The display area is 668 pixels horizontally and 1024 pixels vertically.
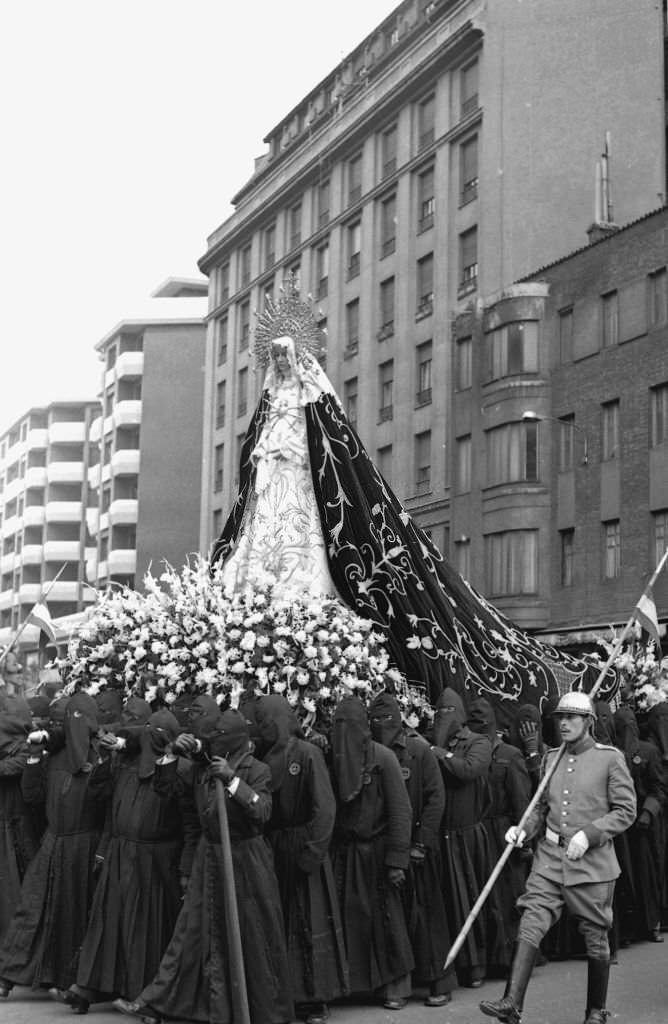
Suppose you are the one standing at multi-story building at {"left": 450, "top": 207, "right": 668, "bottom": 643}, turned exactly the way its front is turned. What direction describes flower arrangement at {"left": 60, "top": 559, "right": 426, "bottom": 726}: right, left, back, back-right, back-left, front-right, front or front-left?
front-left

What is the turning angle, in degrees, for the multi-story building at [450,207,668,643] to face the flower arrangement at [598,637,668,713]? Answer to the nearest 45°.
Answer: approximately 45° to its left

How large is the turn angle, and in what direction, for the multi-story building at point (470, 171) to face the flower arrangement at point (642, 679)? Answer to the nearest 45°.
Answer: approximately 45° to its left

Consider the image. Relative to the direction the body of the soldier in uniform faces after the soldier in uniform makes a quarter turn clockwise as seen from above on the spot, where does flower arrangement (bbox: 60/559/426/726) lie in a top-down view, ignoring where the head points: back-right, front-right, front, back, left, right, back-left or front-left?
front

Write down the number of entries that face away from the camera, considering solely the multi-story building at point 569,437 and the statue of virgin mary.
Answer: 0

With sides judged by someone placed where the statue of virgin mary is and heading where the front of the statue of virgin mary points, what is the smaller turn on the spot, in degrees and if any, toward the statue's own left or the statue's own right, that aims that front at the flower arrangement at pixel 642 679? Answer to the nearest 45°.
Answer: approximately 135° to the statue's own left

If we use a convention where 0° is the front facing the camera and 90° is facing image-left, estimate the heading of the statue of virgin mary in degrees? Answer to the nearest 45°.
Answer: approximately 45°

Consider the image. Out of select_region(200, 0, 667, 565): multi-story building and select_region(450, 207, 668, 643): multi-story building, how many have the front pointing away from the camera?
0

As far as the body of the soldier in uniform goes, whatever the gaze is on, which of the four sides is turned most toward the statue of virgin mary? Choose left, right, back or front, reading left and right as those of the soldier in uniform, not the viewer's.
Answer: right

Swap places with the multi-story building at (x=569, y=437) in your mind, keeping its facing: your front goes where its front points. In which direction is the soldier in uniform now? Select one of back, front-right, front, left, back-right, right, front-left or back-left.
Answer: front-left

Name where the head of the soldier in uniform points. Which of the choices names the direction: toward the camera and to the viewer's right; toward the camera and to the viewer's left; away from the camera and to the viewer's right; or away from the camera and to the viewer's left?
toward the camera and to the viewer's left

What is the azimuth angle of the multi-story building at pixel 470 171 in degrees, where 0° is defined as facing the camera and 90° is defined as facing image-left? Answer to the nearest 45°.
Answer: approximately 45°

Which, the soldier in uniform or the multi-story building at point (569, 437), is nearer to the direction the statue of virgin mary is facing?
the soldier in uniform
